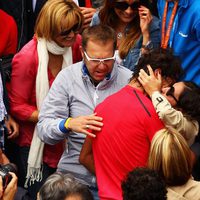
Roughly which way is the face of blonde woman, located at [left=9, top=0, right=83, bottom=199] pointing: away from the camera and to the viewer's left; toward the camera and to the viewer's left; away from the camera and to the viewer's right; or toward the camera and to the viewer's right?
toward the camera and to the viewer's right

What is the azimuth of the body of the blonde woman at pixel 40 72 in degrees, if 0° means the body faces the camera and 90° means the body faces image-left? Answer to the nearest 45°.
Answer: approximately 315°

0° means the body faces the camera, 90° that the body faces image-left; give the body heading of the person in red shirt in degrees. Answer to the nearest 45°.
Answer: approximately 225°

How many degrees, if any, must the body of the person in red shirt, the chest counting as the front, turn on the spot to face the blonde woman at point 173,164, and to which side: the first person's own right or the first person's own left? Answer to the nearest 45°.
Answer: approximately 90° to the first person's own right

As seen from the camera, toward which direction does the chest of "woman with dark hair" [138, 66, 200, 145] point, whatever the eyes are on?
to the viewer's left

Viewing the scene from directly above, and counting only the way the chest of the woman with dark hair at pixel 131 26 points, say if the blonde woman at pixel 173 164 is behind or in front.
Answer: in front

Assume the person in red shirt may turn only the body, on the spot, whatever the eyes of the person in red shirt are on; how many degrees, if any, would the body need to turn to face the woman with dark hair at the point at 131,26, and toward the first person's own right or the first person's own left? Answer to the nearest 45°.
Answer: approximately 45° to the first person's own left

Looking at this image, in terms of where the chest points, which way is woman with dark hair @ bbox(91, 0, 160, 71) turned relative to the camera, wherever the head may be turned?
toward the camera

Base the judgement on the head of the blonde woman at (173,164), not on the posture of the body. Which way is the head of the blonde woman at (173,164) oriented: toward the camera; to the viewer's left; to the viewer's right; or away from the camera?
away from the camera

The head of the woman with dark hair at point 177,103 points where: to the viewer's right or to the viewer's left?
to the viewer's left
